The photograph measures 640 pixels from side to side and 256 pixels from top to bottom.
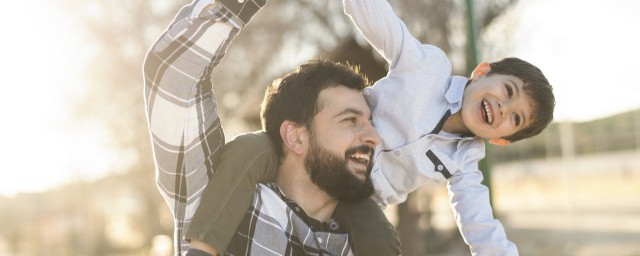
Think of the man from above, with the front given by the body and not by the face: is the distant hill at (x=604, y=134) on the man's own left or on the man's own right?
on the man's own left

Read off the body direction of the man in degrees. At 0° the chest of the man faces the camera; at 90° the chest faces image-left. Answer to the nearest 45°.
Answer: approximately 315°
